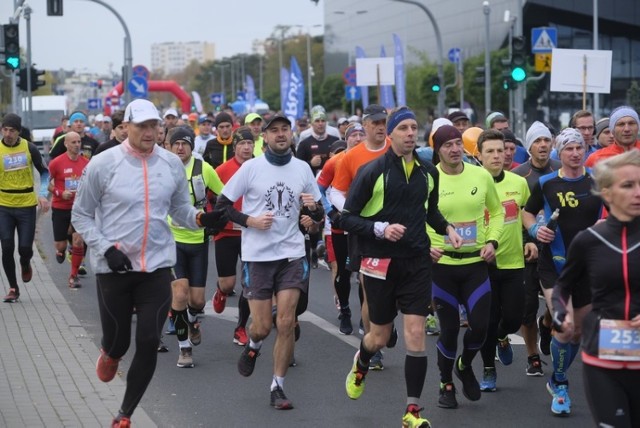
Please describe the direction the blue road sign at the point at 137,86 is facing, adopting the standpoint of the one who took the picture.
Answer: facing the viewer

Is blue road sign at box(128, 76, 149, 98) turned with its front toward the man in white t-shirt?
yes

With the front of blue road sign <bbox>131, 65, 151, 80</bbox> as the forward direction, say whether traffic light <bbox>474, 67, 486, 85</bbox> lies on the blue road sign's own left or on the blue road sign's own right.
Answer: on the blue road sign's own left

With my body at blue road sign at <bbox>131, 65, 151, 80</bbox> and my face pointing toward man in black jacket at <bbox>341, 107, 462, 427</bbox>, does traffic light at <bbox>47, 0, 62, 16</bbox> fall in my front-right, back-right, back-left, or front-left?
front-right

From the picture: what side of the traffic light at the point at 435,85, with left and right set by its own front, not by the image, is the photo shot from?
front

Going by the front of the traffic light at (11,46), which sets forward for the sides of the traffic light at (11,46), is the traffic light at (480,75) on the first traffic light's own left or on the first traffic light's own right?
on the first traffic light's own left

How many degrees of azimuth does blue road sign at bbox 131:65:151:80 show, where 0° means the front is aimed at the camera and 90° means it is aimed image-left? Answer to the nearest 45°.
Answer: approximately 0°

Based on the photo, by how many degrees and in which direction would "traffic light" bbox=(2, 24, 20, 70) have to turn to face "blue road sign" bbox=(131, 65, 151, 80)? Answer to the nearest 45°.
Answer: approximately 180°

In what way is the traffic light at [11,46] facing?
toward the camera

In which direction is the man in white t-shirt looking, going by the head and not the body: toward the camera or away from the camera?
toward the camera

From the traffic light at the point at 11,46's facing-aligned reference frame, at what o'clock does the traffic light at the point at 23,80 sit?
the traffic light at the point at 23,80 is roughly at 6 o'clock from the traffic light at the point at 11,46.

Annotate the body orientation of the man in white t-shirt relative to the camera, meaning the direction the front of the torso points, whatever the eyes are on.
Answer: toward the camera

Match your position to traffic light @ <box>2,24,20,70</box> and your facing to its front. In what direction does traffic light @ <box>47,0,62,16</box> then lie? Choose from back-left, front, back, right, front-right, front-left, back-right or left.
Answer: back
